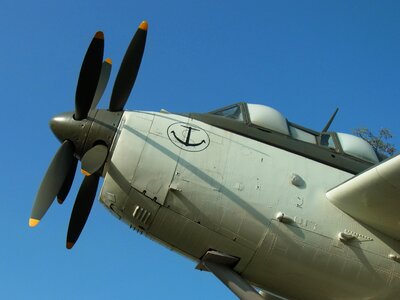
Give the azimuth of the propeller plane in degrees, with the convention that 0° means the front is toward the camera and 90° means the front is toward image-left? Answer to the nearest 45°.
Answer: approximately 90°
